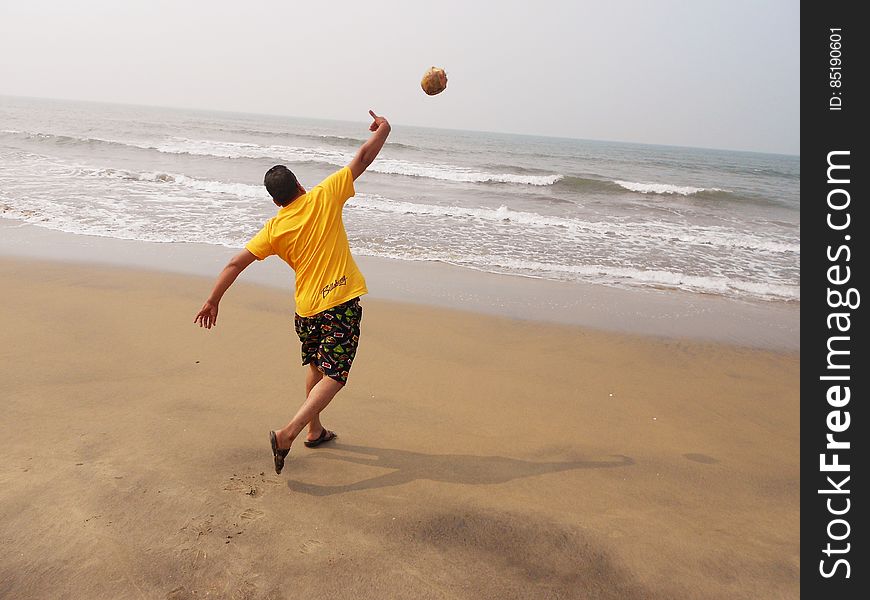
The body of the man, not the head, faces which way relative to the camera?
away from the camera

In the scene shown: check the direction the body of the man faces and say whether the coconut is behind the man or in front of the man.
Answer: in front
